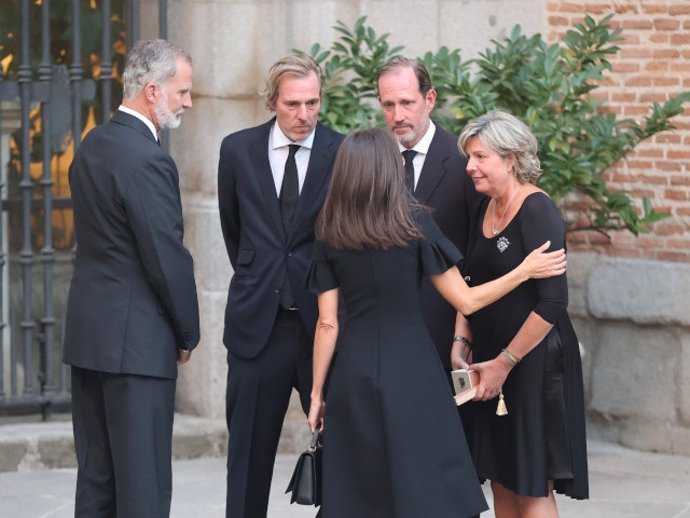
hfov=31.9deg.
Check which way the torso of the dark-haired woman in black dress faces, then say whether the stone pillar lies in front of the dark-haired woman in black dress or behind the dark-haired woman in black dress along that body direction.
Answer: in front

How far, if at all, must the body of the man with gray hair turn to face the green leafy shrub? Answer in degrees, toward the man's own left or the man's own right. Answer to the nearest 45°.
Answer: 0° — they already face it

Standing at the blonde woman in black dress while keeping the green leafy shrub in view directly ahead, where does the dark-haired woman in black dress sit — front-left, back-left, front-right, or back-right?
back-left

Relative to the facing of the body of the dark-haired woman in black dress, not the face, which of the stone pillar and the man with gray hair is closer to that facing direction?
the stone pillar

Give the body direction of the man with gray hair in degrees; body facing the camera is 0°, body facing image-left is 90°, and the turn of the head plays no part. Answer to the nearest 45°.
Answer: approximately 225°

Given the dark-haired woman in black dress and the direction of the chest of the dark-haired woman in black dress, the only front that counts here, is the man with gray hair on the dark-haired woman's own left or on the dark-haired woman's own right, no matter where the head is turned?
on the dark-haired woman's own left

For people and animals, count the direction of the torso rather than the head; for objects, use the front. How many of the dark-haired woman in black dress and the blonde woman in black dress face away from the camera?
1

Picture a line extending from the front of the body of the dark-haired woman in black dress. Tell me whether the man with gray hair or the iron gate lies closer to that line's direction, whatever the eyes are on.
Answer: the iron gate

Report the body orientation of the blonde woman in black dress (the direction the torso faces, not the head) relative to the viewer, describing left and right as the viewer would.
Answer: facing the viewer and to the left of the viewer

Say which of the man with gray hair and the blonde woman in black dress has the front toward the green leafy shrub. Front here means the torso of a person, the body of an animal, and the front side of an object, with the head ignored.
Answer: the man with gray hair

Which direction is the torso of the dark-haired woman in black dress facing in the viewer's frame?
away from the camera

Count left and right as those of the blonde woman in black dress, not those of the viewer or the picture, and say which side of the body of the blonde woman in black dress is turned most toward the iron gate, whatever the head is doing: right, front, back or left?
right

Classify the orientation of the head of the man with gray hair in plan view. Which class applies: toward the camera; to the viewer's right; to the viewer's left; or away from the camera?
to the viewer's right

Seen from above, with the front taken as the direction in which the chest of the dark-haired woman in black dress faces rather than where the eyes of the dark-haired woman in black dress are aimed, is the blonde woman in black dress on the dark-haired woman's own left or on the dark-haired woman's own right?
on the dark-haired woman's own right

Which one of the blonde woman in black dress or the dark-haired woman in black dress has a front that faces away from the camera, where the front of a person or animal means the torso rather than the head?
the dark-haired woman in black dress

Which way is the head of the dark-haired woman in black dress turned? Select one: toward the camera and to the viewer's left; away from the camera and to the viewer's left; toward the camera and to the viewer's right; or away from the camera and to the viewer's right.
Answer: away from the camera and to the viewer's right

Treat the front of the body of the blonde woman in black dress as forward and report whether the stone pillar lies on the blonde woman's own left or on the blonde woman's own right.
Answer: on the blonde woman's own right

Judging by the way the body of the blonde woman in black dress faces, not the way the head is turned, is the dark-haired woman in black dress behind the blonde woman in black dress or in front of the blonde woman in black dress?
in front
